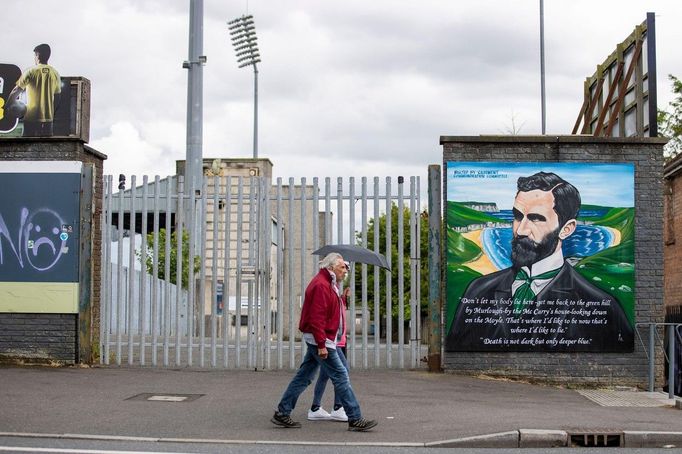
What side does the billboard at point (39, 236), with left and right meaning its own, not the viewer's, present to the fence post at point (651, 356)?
left

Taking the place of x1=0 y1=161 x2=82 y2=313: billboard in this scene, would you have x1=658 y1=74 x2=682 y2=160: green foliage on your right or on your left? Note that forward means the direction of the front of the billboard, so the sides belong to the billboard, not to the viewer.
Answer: on your left

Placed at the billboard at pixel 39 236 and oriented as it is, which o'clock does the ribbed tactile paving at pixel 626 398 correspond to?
The ribbed tactile paving is roughly at 10 o'clock from the billboard.

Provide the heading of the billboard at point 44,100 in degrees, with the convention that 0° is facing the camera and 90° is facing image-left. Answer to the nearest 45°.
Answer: approximately 0°

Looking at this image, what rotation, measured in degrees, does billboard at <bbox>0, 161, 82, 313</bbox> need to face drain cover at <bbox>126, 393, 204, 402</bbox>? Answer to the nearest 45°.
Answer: approximately 45° to its left
